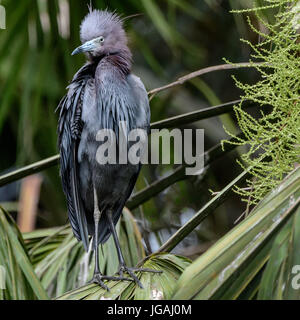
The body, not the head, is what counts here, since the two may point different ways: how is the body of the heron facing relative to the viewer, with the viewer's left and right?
facing the viewer and to the right of the viewer
